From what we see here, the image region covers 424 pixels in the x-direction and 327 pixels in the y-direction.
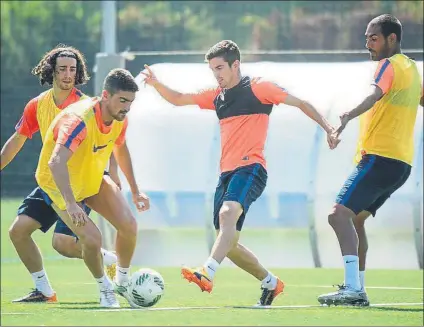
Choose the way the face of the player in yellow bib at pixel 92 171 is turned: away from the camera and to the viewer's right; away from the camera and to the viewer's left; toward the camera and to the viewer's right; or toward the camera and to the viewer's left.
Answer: toward the camera and to the viewer's right

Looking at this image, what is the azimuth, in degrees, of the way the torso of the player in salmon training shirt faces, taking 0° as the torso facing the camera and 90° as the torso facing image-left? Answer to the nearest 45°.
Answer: approximately 45°

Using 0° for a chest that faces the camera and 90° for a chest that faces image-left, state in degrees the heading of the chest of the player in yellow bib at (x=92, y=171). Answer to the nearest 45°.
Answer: approximately 315°

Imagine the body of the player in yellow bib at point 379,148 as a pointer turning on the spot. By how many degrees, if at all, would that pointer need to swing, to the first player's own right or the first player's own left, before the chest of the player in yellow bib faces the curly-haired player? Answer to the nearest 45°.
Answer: approximately 45° to the first player's own left

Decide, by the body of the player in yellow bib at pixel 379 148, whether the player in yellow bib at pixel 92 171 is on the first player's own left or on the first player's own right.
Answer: on the first player's own left

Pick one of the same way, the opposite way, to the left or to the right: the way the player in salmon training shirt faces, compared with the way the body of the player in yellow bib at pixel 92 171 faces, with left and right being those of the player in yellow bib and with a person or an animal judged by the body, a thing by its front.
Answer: to the right

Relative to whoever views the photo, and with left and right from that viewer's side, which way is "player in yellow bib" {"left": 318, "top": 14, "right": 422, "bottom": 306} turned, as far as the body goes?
facing away from the viewer and to the left of the viewer

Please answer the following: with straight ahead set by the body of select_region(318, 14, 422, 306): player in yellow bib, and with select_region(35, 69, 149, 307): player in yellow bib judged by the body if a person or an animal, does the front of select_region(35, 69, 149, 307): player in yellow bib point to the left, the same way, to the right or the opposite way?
the opposite way

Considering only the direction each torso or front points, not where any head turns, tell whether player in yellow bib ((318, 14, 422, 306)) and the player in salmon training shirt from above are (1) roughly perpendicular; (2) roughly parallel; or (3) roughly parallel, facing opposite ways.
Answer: roughly perpendicular
